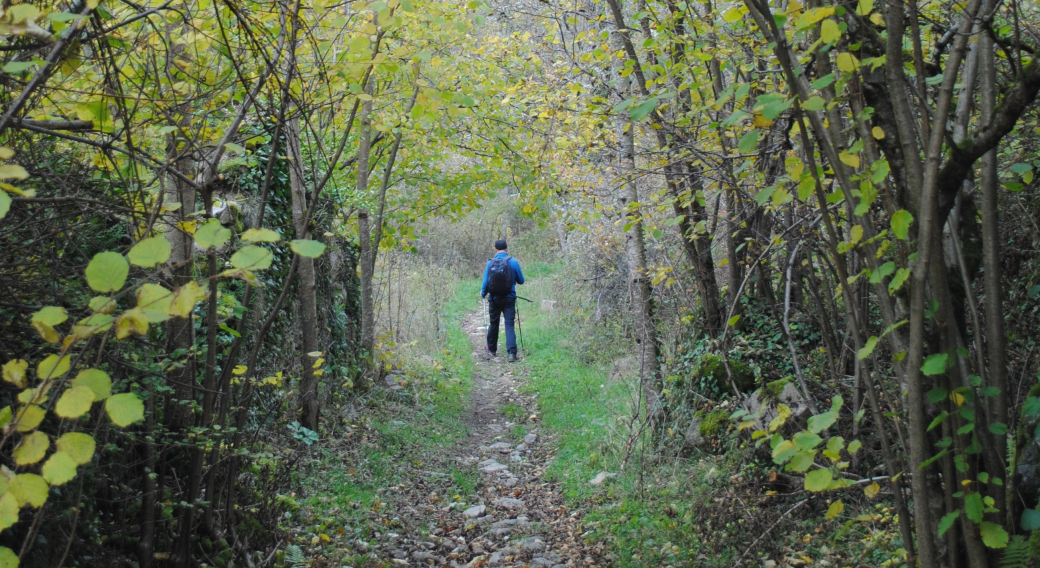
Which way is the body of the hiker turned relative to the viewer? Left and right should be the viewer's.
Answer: facing away from the viewer

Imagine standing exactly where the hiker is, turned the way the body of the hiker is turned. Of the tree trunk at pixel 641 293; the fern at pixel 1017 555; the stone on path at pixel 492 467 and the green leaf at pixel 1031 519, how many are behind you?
4

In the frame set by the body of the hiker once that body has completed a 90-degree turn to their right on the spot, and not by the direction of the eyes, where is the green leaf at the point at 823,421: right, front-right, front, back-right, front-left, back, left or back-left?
right

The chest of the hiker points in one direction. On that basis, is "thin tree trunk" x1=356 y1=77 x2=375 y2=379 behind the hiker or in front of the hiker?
behind

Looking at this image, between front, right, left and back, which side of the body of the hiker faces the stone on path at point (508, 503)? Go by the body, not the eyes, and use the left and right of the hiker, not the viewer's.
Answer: back

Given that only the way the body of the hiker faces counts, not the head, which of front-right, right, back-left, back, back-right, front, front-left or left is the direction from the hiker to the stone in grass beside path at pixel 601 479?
back

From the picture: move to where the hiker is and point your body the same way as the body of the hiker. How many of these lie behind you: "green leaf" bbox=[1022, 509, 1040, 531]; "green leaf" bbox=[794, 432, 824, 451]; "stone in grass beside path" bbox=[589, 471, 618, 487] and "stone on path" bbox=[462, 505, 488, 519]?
4

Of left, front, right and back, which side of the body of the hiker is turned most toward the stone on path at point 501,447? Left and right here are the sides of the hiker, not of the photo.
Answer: back

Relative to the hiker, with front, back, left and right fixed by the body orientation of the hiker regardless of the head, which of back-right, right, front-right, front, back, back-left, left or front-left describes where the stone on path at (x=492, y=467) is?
back

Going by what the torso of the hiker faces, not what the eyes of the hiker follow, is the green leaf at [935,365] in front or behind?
behind

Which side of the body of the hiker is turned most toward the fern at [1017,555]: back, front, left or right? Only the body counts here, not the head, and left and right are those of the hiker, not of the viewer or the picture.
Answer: back

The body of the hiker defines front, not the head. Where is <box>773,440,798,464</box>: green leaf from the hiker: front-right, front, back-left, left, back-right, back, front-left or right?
back
